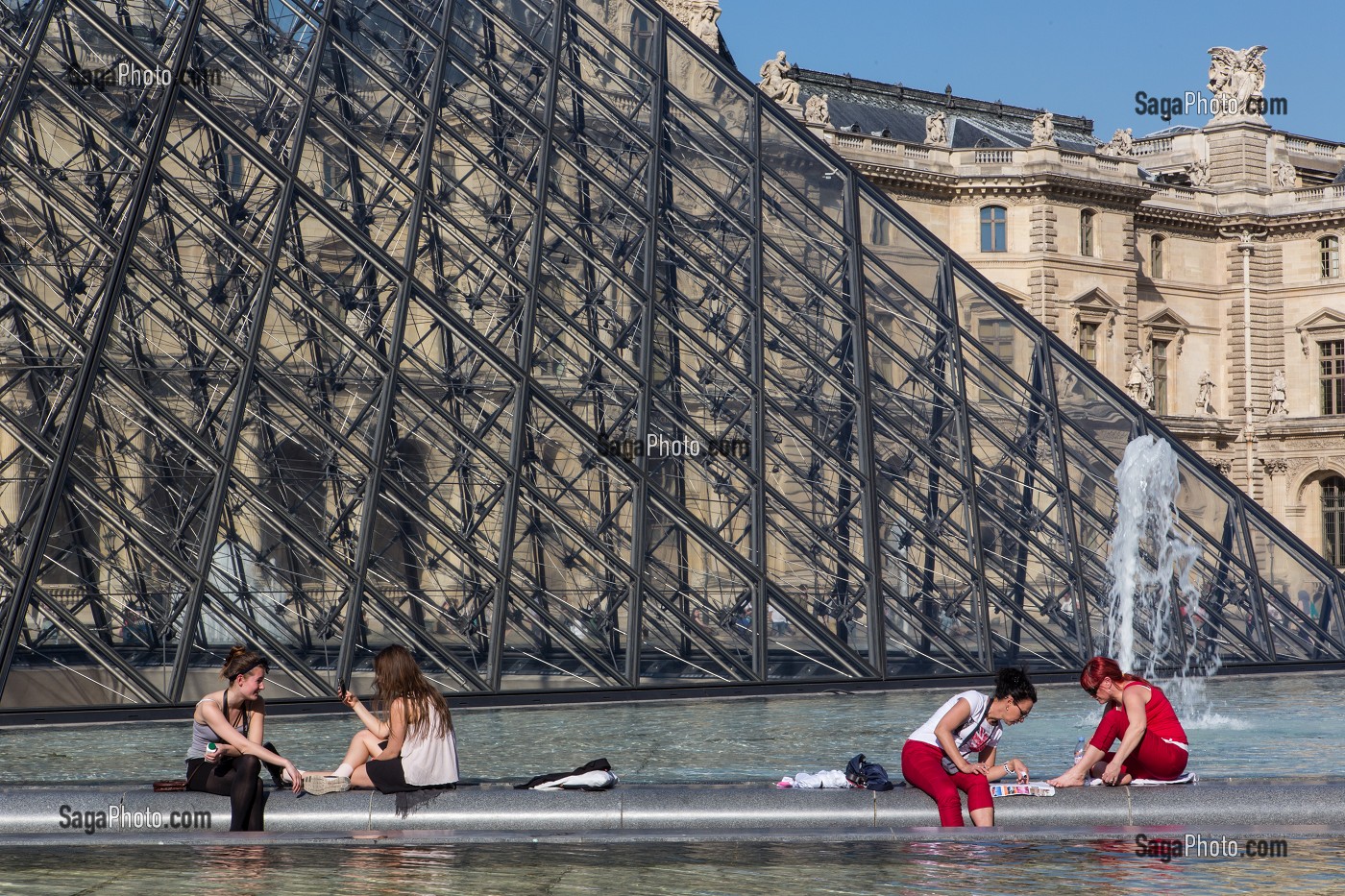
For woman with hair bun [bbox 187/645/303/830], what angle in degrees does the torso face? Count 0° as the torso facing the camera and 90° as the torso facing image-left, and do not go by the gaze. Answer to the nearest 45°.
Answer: approximately 315°

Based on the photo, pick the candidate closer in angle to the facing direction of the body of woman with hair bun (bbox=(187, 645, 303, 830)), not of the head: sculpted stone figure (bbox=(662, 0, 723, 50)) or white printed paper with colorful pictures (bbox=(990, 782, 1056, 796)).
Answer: the white printed paper with colorful pictures

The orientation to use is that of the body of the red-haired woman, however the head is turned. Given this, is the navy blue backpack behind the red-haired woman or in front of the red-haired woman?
in front

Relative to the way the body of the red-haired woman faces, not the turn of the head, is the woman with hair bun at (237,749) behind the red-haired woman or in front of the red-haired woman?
in front

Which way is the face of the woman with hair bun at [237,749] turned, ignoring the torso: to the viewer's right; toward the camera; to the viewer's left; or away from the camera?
to the viewer's right

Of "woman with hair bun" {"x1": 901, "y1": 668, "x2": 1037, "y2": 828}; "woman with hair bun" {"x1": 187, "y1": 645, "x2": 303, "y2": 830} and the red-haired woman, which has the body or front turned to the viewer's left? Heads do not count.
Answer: the red-haired woman

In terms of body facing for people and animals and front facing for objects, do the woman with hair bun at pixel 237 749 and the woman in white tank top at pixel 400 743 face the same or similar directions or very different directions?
very different directions

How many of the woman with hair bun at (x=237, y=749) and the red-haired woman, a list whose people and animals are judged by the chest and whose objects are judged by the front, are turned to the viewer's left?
1

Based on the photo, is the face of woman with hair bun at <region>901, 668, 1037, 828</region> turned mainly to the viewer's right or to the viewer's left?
to the viewer's right

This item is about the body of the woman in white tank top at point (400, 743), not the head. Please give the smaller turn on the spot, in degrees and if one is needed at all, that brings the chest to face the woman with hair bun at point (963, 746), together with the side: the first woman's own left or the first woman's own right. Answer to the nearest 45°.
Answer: approximately 135° to the first woman's own right

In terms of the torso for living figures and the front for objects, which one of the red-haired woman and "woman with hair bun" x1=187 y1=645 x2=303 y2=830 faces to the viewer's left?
the red-haired woman

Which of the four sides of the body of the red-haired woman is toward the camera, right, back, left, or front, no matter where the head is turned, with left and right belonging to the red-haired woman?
left

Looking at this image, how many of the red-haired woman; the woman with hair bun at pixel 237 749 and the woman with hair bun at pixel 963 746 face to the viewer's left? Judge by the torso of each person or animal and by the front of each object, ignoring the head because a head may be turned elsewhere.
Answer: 1

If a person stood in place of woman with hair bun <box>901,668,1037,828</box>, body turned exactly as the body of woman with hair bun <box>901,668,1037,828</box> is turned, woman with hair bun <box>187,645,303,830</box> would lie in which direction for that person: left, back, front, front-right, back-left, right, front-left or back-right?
back-right

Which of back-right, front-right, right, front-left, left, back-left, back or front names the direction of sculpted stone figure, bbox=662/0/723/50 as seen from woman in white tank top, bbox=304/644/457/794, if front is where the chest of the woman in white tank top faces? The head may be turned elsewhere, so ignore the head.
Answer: front-right

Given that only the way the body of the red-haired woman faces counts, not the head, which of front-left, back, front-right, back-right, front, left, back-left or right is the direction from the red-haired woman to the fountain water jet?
right

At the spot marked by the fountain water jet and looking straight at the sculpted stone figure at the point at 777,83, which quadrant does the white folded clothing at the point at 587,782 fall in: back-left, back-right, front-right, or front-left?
back-left
